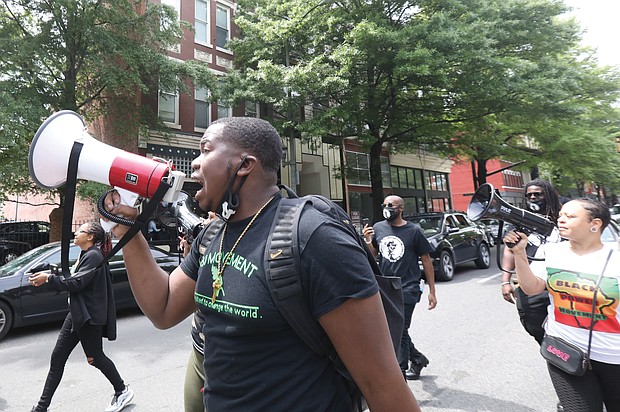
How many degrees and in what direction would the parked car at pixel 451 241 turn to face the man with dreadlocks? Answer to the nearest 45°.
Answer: approximately 45° to its left

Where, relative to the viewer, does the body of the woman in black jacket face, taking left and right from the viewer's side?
facing to the left of the viewer

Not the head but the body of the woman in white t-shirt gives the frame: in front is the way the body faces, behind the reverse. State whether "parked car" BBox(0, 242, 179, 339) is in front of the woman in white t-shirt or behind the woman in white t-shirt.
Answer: in front

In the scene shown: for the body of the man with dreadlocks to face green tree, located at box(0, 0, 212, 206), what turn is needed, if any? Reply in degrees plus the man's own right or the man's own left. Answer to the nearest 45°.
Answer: approximately 45° to the man's own right

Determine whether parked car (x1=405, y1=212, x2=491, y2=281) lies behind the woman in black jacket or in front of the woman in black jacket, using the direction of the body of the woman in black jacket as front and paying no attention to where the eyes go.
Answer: behind

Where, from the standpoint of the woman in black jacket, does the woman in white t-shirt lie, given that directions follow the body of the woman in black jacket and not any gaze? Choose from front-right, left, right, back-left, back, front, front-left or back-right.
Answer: back-left

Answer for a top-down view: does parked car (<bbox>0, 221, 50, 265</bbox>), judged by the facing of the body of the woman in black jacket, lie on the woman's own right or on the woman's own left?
on the woman's own right
